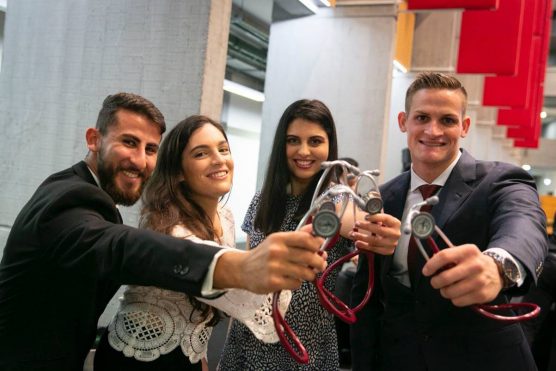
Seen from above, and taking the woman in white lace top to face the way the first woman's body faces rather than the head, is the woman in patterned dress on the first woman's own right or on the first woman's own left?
on the first woman's own left

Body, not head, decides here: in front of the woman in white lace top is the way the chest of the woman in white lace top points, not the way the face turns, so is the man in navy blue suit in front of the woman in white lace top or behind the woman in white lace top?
in front

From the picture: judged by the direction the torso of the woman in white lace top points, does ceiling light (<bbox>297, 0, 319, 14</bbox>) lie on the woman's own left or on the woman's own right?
on the woman's own left

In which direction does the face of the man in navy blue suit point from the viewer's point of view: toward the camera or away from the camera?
toward the camera

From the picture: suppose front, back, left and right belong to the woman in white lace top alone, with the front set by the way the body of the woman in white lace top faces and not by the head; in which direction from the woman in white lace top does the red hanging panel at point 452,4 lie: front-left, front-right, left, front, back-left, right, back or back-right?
left

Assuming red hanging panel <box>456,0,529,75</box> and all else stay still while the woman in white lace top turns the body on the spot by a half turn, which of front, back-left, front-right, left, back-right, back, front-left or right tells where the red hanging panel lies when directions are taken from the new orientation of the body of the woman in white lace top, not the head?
right

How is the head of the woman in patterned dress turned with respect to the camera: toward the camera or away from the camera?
toward the camera

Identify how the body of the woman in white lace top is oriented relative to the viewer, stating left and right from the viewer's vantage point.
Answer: facing the viewer and to the right of the viewer

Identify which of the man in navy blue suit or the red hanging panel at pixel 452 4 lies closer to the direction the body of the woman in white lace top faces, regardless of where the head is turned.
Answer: the man in navy blue suit

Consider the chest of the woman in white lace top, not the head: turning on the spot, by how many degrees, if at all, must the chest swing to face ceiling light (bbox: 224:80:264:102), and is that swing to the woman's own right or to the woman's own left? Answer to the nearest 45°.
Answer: approximately 135° to the woman's own left
